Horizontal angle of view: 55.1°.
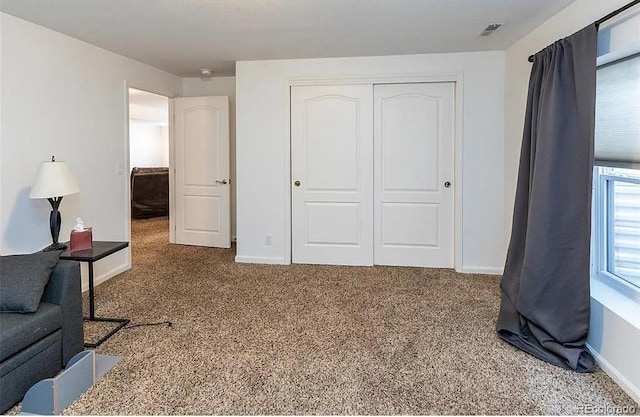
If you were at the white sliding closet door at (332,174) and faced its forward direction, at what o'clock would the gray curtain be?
The gray curtain is roughly at 11 o'clock from the white sliding closet door.

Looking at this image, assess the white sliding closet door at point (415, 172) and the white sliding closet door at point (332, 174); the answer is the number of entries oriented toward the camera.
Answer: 2

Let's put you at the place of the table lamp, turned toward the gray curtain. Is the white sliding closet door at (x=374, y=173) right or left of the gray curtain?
left

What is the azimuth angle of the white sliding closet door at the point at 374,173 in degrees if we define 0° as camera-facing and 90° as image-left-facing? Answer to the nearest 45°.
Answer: approximately 0°

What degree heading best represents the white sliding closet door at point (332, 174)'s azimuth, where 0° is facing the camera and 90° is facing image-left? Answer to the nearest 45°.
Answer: approximately 0°

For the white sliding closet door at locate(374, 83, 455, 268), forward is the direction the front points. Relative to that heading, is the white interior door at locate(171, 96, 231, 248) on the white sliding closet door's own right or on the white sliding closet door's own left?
on the white sliding closet door's own right
